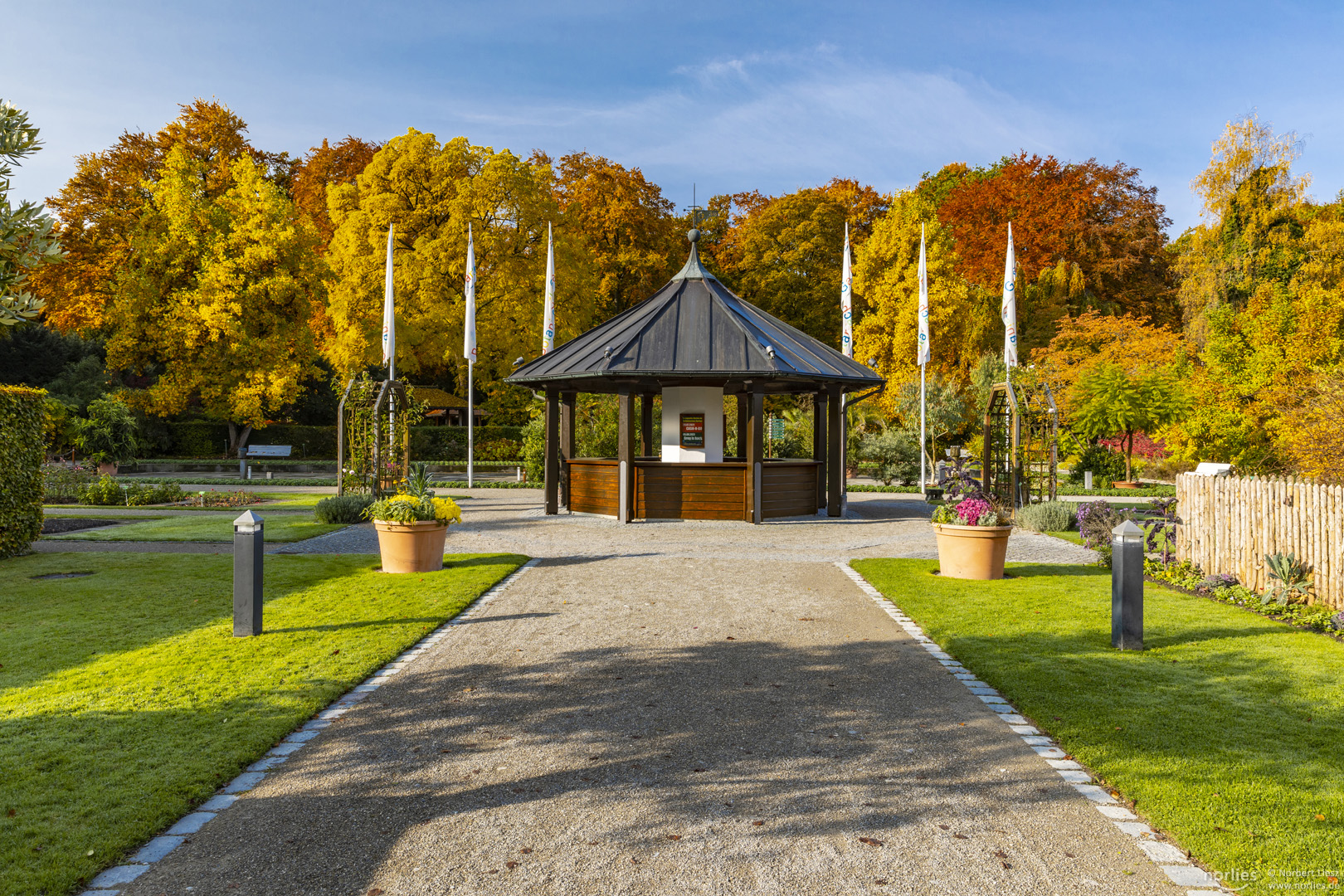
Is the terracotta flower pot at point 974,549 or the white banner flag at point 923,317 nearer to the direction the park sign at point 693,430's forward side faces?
the terracotta flower pot

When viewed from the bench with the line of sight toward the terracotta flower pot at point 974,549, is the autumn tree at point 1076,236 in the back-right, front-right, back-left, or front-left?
front-left

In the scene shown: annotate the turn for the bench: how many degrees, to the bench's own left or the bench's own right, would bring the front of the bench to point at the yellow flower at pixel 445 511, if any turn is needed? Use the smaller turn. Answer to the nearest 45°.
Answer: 0° — it already faces it

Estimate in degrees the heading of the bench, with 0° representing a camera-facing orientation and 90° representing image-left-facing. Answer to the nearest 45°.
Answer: approximately 0°

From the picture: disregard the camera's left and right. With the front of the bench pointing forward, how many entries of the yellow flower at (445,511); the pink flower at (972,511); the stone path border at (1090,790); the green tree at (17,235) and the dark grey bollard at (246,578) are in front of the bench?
5

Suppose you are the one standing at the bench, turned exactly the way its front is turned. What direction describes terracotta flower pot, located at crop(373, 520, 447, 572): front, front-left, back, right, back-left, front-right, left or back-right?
front

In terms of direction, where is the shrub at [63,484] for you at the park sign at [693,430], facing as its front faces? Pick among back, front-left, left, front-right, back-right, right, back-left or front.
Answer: right

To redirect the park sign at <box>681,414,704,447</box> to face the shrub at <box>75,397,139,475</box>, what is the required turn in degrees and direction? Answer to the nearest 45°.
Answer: approximately 135° to its right

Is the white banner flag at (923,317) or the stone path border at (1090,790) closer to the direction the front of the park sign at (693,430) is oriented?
the stone path border

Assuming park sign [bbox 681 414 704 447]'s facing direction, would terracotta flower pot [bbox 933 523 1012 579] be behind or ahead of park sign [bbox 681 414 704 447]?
ahead

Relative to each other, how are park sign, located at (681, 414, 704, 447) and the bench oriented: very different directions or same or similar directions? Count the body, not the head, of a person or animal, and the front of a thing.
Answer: same or similar directions

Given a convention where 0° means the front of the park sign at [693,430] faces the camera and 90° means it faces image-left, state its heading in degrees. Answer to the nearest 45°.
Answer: approximately 0°

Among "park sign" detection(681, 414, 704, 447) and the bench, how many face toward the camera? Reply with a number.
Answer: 2
